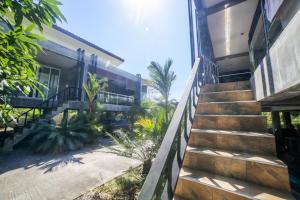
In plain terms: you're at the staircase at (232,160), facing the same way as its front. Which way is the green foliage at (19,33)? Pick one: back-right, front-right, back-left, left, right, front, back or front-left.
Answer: front-right

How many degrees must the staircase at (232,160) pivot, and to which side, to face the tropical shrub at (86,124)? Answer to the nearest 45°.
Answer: approximately 90° to its right

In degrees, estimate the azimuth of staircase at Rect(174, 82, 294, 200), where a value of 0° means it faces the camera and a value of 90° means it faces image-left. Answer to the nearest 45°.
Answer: approximately 0°

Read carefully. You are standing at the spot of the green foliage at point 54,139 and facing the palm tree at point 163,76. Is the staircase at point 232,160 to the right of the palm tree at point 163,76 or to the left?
right

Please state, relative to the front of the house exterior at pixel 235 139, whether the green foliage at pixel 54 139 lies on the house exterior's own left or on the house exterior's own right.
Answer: on the house exterior's own right

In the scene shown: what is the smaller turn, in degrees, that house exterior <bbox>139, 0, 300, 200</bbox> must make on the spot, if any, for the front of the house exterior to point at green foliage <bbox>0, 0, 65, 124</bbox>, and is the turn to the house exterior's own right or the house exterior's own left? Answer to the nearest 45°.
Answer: approximately 45° to the house exterior's own right

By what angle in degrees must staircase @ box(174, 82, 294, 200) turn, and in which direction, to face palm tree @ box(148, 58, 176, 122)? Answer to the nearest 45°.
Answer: approximately 135° to its right

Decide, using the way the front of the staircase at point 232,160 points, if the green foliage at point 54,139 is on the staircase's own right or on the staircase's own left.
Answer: on the staircase's own right

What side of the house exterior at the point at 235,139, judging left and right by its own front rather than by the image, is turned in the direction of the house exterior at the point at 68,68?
right
